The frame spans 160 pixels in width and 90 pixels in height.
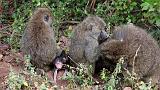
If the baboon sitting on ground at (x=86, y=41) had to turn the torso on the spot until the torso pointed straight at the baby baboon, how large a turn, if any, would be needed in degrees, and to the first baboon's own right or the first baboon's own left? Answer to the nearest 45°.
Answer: approximately 180°

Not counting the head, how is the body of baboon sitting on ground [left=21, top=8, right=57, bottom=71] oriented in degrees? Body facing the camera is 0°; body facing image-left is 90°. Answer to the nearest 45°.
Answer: approximately 225°

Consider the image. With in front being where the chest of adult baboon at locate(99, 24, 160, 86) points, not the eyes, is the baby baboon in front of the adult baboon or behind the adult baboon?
in front

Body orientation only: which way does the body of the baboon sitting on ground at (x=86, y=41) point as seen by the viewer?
to the viewer's right

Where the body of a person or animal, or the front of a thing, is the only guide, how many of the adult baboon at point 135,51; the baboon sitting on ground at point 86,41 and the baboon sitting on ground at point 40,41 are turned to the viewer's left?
1

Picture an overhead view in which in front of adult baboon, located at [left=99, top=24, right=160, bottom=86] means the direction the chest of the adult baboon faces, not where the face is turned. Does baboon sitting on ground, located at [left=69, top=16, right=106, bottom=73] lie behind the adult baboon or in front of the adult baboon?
in front

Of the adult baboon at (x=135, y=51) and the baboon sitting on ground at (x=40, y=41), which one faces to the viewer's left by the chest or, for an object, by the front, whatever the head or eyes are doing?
the adult baboon

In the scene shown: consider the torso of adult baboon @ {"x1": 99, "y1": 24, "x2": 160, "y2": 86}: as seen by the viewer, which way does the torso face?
to the viewer's left

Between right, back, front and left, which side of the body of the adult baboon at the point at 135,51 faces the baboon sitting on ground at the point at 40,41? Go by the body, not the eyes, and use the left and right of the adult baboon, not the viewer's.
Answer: front
